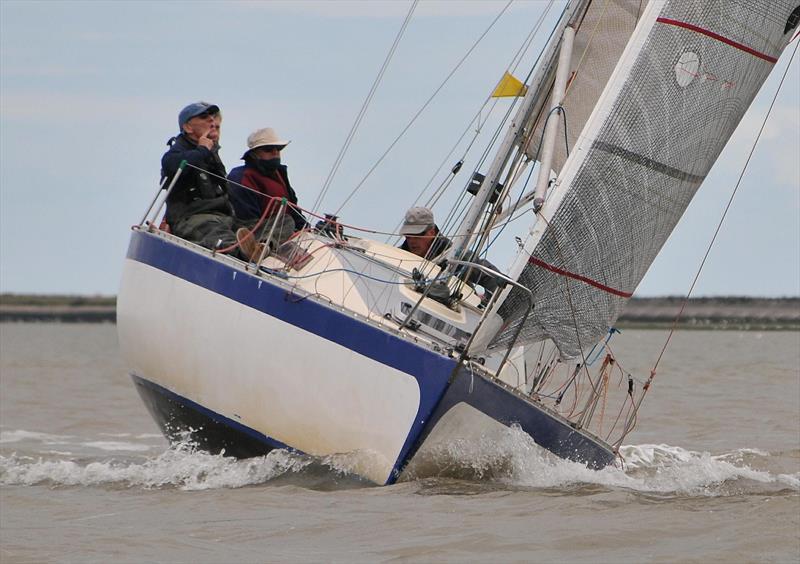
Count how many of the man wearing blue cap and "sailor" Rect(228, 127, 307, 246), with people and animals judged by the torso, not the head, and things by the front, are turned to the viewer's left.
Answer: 0

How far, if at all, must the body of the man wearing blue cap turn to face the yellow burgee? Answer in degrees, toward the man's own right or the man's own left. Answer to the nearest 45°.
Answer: approximately 45° to the man's own left

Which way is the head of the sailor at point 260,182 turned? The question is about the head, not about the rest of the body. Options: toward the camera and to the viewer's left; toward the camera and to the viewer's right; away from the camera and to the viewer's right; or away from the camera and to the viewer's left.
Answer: toward the camera and to the viewer's right

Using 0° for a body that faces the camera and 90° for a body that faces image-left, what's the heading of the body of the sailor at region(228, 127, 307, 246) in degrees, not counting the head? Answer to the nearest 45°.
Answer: approximately 315°

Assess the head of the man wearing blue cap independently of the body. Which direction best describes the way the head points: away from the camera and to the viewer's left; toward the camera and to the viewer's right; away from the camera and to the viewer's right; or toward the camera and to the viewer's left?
toward the camera and to the viewer's right

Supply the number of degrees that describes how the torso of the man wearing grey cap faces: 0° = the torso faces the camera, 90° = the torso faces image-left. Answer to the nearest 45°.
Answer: approximately 45°

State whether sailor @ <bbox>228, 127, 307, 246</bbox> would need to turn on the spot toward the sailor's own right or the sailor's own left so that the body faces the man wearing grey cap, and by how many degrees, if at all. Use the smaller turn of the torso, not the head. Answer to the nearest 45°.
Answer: approximately 45° to the sailor's own left
